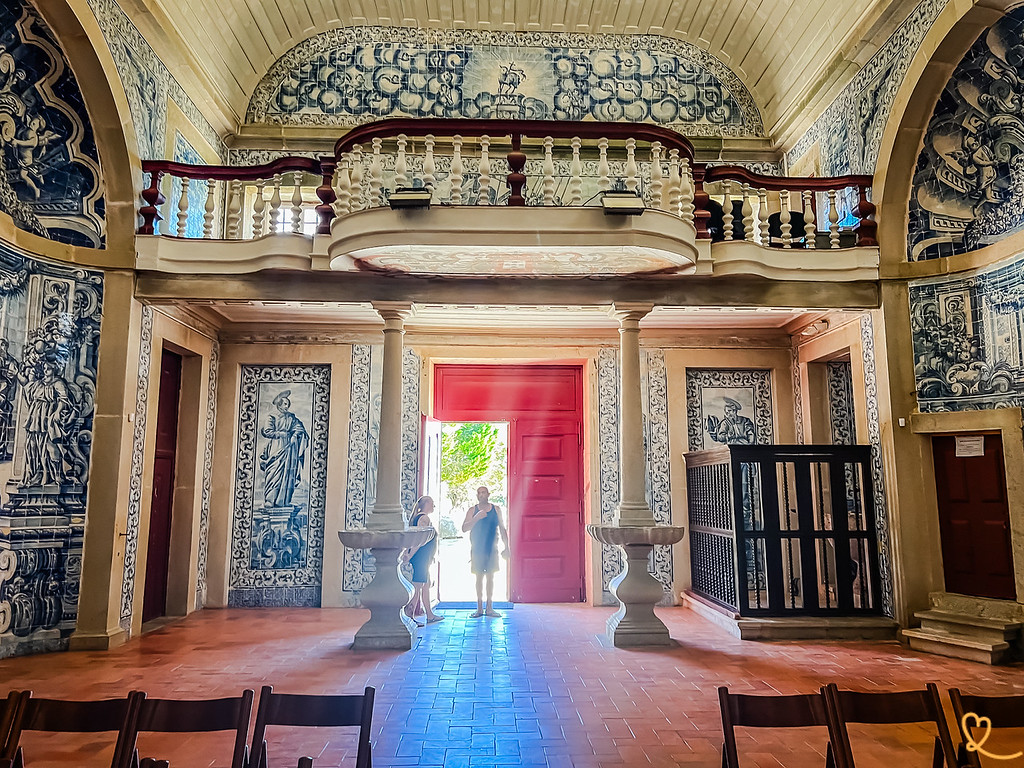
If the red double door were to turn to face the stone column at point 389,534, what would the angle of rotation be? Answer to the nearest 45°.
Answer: approximately 45° to its right

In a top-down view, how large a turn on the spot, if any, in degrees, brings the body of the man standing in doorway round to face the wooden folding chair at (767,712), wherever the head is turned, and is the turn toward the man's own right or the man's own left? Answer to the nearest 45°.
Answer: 0° — they already face it

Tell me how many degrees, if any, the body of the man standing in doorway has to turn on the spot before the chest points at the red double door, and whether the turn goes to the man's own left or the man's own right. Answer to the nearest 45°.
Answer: approximately 135° to the man's own left

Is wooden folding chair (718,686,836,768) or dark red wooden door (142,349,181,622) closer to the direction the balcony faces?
the wooden folding chair

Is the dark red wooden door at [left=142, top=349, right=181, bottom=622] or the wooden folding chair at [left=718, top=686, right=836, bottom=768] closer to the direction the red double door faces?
the wooden folding chair
